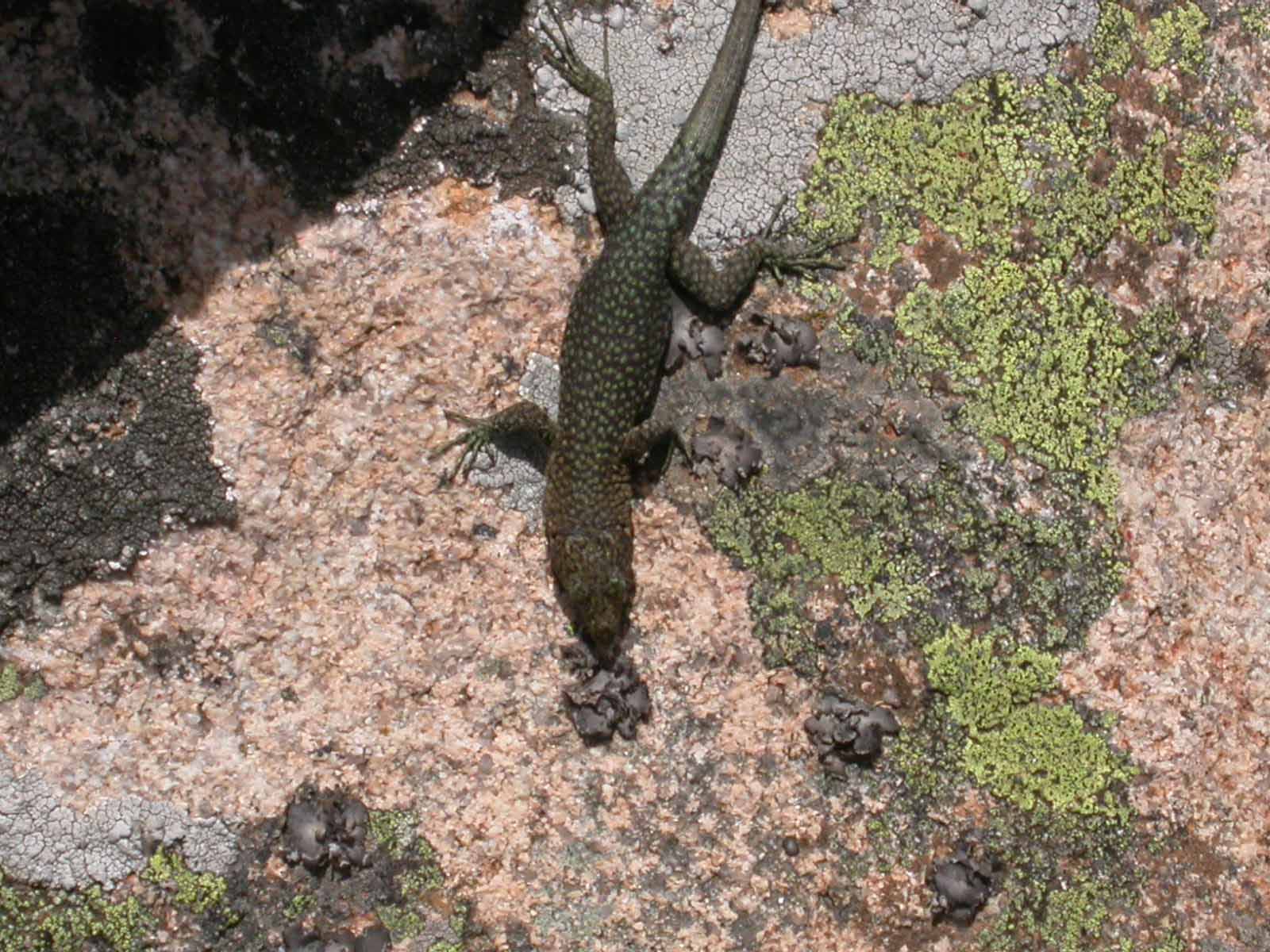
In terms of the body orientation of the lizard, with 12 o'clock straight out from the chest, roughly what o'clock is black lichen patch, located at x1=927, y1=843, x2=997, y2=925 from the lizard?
The black lichen patch is roughly at 10 o'clock from the lizard.

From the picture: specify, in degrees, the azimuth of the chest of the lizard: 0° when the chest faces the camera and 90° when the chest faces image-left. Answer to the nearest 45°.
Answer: approximately 0°

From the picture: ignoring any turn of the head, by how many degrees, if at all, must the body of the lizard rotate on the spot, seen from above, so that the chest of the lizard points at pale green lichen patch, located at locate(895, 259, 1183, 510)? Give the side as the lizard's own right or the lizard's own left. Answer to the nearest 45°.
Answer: approximately 90° to the lizard's own left

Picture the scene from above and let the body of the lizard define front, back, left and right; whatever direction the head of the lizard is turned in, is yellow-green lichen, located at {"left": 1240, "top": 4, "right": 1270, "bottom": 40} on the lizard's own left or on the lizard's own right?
on the lizard's own left

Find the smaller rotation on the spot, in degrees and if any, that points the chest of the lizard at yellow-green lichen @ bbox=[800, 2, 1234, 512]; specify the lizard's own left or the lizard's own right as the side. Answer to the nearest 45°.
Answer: approximately 90° to the lizard's own left

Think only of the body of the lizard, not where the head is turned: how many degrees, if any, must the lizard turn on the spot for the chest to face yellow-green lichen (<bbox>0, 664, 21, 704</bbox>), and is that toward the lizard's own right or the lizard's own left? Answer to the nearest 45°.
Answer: approximately 45° to the lizard's own right

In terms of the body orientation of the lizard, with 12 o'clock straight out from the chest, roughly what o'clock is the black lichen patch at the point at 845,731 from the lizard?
The black lichen patch is roughly at 10 o'clock from the lizard.

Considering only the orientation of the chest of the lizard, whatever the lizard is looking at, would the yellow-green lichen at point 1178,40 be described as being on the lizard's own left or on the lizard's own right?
on the lizard's own left
